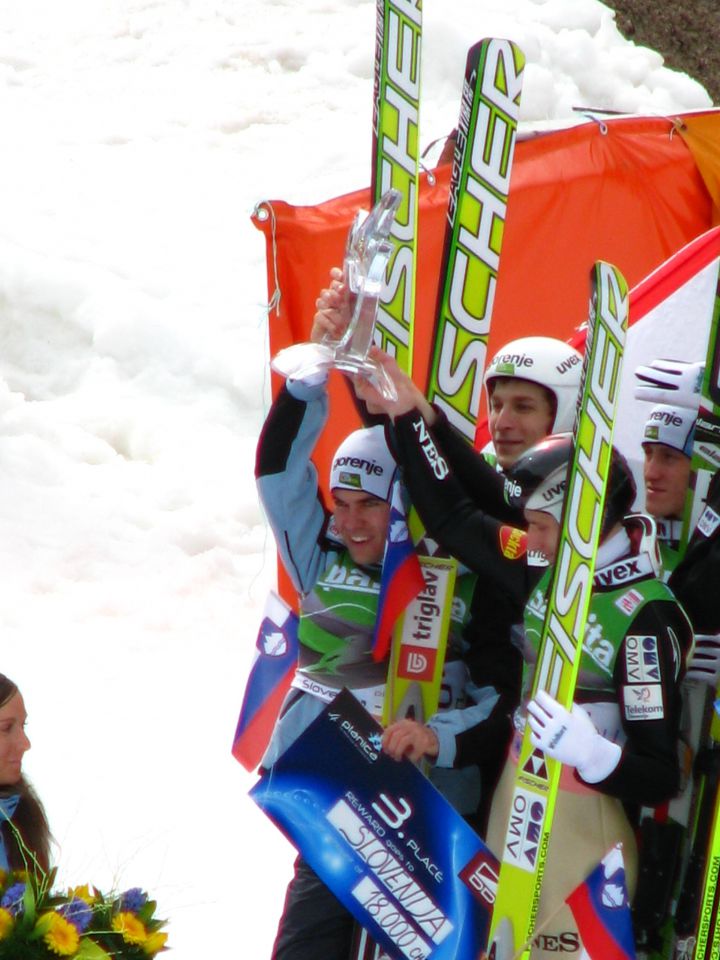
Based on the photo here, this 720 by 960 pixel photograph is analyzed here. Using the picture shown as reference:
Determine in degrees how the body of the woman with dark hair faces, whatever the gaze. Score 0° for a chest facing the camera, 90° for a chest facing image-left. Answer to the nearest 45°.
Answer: approximately 315°

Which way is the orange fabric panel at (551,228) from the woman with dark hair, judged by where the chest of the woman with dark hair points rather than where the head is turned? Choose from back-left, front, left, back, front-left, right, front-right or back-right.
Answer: left
